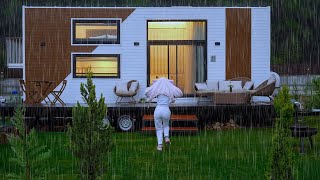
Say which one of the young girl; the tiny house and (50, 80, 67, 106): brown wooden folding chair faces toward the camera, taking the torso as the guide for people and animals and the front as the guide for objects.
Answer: the tiny house

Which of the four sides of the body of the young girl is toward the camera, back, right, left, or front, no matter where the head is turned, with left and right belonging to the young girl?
back

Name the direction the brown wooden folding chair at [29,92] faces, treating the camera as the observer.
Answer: facing to the right of the viewer

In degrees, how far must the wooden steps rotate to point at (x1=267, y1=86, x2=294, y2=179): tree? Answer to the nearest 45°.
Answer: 0° — it already faces it

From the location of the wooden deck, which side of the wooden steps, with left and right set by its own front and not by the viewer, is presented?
back

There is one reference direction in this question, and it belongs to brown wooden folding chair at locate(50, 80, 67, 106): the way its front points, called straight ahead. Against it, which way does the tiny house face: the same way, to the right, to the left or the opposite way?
to the left

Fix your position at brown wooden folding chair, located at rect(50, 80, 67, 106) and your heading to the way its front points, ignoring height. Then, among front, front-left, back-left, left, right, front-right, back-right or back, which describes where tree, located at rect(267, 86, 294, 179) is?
left

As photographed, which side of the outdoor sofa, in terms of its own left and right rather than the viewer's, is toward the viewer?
front

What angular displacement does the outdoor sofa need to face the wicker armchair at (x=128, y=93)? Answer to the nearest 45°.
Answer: approximately 90° to its right

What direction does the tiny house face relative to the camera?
toward the camera

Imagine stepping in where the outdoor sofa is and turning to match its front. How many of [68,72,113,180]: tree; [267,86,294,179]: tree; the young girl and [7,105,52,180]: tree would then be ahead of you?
4
